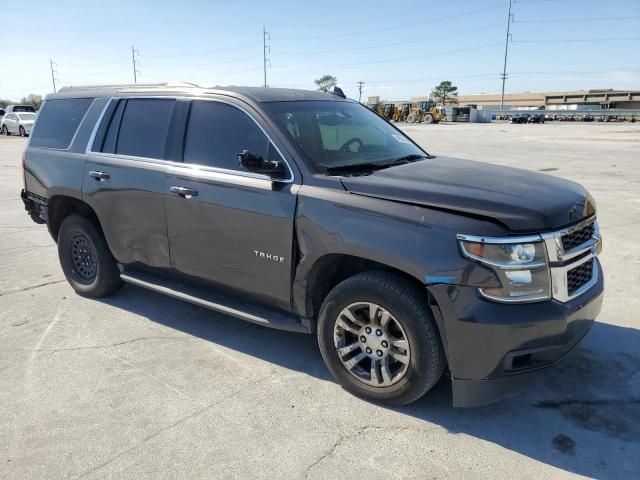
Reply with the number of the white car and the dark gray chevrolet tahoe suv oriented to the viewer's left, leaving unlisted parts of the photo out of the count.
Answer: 0

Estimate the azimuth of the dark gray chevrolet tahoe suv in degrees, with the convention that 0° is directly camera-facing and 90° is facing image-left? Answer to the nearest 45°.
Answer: approximately 315°

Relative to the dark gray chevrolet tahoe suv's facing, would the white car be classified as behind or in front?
behind

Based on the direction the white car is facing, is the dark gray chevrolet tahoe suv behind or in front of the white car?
in front
